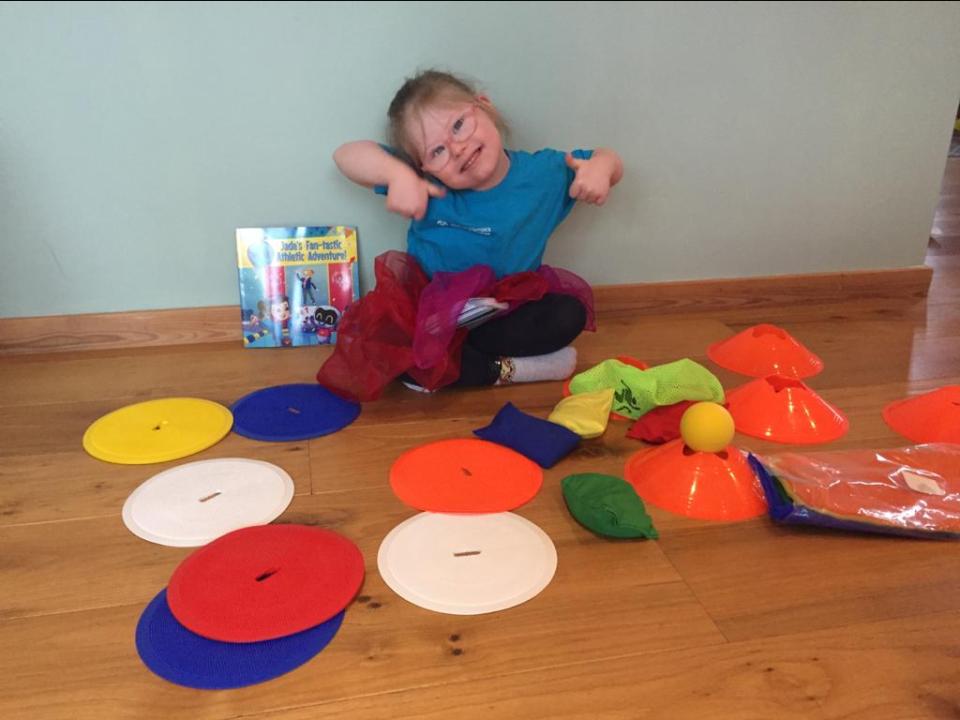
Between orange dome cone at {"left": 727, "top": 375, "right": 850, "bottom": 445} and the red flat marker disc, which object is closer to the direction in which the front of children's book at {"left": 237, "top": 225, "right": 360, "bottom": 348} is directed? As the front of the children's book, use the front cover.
the red flat marker disc

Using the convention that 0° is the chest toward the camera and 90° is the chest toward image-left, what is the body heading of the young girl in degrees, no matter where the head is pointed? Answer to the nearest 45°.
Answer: approximately 0°

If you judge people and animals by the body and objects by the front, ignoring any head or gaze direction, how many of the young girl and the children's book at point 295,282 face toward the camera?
2

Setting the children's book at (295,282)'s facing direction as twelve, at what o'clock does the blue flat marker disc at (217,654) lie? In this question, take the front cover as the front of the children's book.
The blue flat marker disc is roughly at 12 o'clock from the children's book.

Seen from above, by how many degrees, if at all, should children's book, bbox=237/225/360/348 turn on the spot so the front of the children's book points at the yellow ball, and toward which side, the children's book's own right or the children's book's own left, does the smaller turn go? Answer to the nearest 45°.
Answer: approximately 45° to the children's book's own left

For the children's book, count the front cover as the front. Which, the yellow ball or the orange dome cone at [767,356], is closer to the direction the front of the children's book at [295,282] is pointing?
the yellow ball
